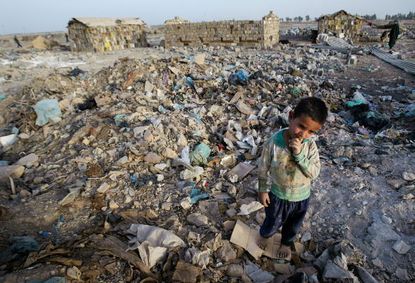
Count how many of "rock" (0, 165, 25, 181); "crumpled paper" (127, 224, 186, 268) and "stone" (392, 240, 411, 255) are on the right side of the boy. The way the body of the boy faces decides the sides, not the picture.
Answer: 2

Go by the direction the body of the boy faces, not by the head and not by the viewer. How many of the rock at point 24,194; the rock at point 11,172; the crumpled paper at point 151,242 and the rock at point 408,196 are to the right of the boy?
3

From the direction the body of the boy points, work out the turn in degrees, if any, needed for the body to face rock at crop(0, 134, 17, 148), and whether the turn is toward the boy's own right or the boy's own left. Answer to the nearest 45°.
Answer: approximately 90° to the boy's own right

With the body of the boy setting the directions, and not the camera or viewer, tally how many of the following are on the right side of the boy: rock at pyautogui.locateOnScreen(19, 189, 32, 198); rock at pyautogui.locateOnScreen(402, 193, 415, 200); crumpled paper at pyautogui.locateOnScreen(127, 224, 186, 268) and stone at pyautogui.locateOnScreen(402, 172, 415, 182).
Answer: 2

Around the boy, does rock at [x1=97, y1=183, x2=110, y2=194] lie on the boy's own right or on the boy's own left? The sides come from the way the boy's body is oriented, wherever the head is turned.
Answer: on the boy's own right

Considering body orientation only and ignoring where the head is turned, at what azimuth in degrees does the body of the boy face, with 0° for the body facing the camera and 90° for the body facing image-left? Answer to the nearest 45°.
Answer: approximately 0°

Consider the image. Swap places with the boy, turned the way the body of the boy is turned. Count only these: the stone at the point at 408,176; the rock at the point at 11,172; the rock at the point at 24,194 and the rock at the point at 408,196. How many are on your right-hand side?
2

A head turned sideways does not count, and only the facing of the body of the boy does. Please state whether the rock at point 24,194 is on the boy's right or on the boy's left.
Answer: on the boy's right

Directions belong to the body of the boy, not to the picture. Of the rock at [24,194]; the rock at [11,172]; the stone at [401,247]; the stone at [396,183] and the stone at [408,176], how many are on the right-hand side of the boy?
2

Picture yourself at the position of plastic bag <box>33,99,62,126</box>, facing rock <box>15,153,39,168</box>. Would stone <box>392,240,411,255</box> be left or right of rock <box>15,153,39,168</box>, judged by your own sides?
left

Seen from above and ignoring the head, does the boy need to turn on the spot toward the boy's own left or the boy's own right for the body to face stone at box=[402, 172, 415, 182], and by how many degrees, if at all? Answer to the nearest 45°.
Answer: approximately 135° to the boy's own left
